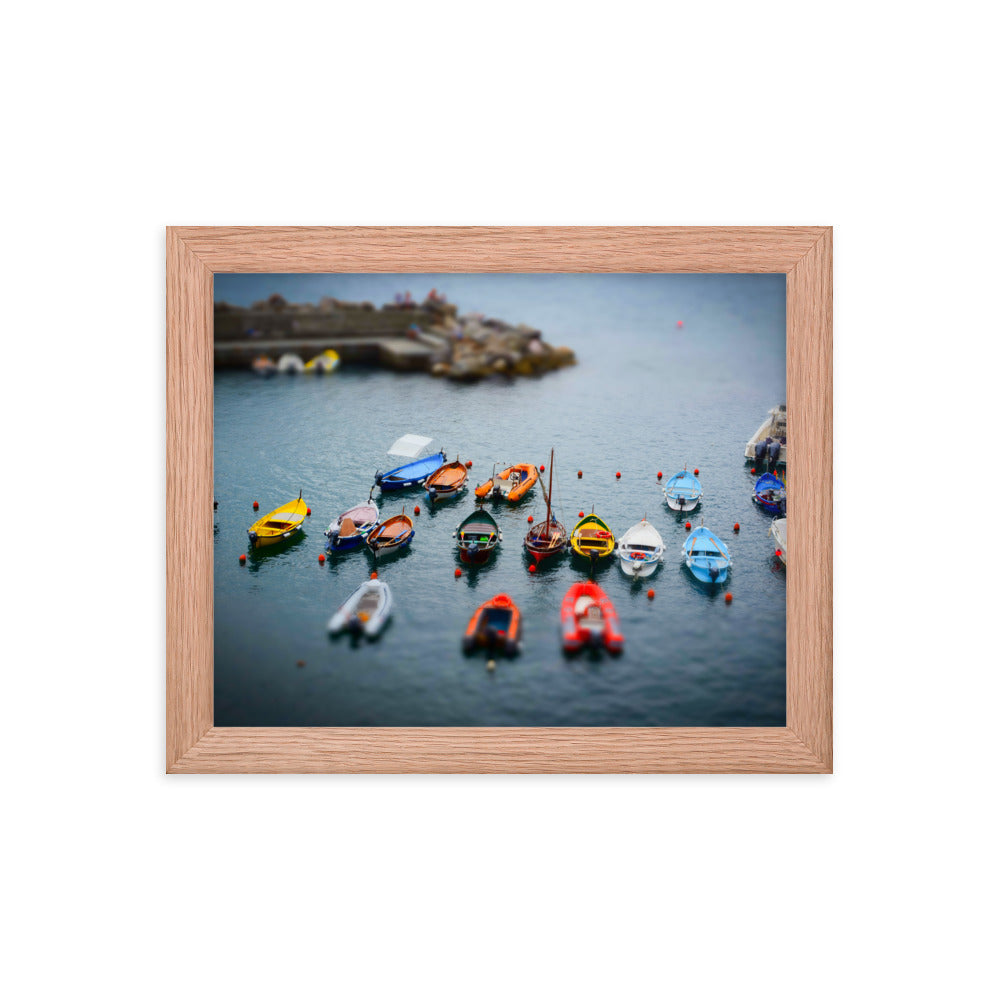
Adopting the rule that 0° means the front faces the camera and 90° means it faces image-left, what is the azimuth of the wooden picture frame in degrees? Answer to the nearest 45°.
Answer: approximately 0°
